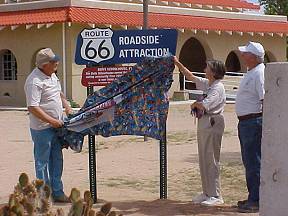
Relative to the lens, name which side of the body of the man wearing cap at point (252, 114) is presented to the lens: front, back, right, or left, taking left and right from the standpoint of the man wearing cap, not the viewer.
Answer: left

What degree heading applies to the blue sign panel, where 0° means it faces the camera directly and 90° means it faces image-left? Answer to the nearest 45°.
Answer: approximately 0°

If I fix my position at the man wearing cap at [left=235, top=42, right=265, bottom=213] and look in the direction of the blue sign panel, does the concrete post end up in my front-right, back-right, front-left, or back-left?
back-left

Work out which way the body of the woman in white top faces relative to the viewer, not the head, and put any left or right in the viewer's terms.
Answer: facing to the left of the viewer

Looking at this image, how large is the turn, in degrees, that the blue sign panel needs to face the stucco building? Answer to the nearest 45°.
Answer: approximately 180°

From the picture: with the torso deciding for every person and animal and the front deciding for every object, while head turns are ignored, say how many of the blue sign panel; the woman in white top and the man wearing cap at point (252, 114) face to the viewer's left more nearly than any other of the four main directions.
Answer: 2

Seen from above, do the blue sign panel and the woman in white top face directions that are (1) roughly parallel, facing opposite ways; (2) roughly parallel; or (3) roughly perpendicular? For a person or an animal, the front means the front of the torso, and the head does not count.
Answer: roughly perpendicular

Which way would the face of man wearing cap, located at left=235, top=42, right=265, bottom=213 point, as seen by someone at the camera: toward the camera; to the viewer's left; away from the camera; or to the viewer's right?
to the viewer's left

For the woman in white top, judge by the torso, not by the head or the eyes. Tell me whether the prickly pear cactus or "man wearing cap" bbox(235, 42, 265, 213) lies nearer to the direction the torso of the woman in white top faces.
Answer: the prickly pear cactus

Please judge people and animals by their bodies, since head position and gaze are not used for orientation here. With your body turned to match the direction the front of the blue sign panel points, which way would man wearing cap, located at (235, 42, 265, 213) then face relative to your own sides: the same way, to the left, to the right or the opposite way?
to the right

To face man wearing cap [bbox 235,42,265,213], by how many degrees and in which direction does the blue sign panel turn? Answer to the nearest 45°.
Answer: approximately 45° to its left
